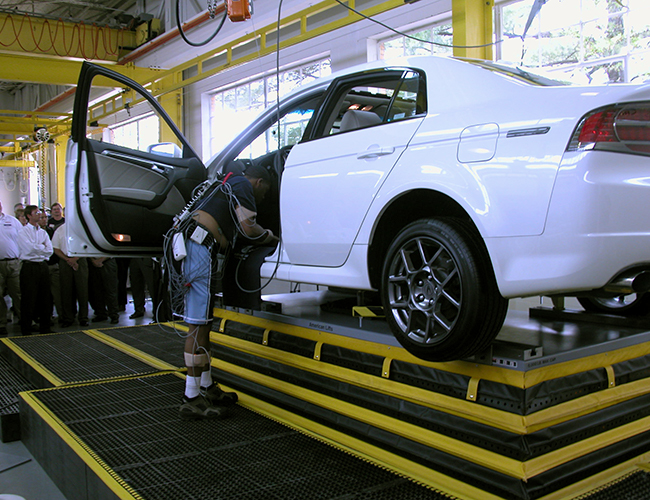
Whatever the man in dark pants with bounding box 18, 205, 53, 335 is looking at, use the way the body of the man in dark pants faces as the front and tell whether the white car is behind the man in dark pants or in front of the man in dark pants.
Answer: in front

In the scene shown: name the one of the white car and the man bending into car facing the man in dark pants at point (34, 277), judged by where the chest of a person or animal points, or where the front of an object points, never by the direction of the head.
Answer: the white car

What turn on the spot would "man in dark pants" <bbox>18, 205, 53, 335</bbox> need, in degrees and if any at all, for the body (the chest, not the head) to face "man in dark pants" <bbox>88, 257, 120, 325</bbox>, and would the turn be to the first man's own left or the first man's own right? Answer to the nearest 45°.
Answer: approximately 90° to the first man's own left

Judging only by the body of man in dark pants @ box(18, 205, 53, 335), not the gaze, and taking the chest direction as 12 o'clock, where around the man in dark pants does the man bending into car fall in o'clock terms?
The man bending into car is roughly at 1 o'clock from the man in dark pants.

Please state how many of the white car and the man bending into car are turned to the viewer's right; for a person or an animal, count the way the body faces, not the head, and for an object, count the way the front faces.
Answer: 1

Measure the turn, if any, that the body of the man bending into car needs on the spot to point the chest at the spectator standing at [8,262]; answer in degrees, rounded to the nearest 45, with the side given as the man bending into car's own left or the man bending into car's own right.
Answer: approximately 135° to the man bending into car's own left

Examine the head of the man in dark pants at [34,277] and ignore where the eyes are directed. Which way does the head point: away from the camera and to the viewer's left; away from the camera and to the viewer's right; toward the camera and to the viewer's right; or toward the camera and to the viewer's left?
toward the camera and to the viewer's right

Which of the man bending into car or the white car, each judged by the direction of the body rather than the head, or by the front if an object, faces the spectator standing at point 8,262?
the white car

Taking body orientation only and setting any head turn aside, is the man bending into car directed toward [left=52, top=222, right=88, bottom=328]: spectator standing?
no

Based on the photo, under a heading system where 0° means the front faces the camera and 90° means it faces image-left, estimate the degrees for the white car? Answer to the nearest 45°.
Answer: approximately 135°

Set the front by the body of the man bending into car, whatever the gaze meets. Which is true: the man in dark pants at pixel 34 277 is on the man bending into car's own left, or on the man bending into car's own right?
on the man bending into car's own left

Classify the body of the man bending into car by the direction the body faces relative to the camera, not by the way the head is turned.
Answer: to the viewer's right

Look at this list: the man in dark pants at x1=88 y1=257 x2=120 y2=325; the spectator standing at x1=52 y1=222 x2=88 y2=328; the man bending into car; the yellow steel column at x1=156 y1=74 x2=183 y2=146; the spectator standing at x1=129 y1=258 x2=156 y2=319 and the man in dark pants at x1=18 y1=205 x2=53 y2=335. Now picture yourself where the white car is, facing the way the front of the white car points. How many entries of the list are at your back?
0

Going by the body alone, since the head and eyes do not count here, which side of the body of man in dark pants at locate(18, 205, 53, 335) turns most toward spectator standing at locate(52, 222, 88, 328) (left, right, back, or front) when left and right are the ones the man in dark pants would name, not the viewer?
left
